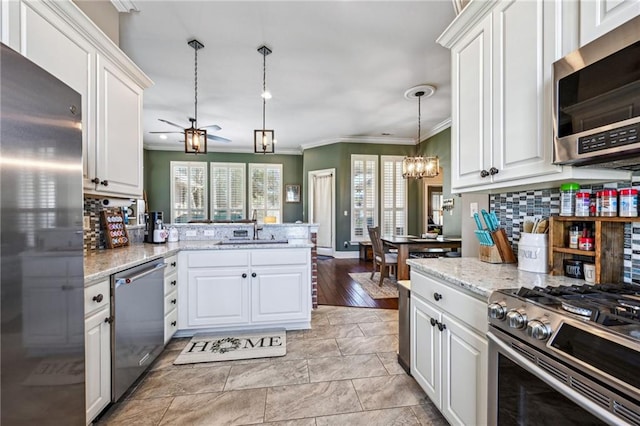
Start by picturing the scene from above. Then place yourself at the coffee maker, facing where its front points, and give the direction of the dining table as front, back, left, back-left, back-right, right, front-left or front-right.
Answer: front-left

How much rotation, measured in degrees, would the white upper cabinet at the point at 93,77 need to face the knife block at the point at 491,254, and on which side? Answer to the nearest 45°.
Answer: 0° — it already faces it

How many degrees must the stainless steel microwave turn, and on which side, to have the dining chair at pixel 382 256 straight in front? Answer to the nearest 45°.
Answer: approximately 90° to its right

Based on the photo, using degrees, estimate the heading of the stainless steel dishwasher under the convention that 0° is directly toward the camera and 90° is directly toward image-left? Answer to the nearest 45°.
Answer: approximately 315°

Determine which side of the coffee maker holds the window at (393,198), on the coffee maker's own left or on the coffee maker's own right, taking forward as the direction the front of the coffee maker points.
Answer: on the coffee maker's own left

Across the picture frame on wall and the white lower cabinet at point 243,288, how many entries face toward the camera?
2

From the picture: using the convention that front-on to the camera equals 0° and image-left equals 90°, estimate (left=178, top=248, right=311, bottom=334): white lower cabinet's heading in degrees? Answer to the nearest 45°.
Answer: approximately 0°

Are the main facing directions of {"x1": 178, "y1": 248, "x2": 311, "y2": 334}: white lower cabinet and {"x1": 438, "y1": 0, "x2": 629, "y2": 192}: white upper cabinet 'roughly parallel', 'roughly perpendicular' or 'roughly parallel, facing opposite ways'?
roughly perpendicular

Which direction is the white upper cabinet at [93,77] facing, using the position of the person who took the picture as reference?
facing the viewer and to the right of the viewer

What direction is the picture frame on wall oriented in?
toward the camera

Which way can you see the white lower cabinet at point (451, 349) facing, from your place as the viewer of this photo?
facing the viewer and to the left of the viewer

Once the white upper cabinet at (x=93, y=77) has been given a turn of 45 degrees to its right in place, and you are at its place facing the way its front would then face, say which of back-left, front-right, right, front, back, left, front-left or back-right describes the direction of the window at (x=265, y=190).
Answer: back-left

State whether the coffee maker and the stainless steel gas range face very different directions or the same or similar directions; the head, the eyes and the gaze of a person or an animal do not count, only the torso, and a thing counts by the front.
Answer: very different directions

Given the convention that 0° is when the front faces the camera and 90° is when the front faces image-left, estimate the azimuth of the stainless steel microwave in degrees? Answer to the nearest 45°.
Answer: approximately 45°

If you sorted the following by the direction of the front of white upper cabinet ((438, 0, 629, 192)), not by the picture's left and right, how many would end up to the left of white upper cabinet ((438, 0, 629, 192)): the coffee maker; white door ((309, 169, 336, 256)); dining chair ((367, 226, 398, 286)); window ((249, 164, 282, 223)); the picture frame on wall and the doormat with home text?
0

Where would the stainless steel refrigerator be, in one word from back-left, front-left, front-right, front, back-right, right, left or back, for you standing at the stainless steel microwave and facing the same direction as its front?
front

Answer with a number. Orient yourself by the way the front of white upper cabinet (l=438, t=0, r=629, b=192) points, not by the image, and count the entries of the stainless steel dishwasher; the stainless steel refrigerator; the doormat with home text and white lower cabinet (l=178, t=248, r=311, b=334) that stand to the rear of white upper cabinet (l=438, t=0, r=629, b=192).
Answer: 0

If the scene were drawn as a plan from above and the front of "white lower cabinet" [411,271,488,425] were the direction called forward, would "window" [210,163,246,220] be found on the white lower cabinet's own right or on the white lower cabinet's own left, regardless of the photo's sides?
on the white lower cabinet's own right
